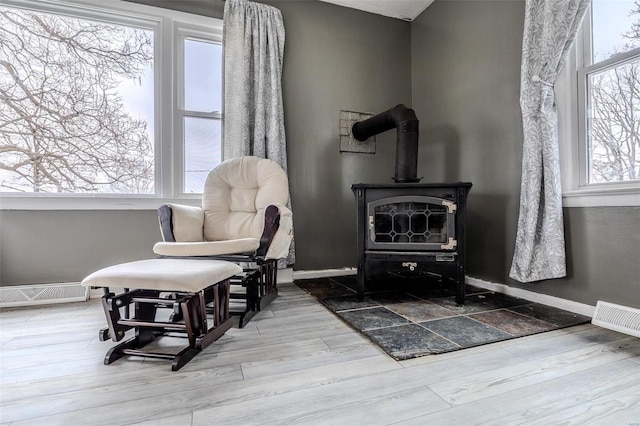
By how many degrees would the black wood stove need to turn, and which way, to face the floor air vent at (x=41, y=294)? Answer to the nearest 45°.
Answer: approximately 90° to its right

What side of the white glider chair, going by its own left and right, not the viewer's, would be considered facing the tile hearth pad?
left

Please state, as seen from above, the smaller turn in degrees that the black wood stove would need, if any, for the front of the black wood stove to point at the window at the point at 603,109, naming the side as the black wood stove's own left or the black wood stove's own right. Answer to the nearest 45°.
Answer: approximately 90° to the black wood stove's own left

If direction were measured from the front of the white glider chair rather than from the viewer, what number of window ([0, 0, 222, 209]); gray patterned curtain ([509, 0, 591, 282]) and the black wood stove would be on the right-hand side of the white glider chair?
1

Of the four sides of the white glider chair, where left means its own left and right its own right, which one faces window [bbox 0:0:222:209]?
right

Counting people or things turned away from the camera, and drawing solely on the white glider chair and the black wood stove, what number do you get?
0

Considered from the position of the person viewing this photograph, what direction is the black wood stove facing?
facing the viewer

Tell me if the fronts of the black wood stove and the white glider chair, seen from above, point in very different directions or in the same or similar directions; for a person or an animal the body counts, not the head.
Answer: same or similar directions

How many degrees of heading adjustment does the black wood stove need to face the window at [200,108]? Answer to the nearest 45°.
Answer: approximately 90° to its right

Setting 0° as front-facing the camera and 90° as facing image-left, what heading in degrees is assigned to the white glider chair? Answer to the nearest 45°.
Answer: approximately 45°

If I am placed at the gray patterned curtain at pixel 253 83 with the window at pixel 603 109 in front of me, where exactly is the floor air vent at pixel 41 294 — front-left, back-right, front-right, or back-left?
back-right

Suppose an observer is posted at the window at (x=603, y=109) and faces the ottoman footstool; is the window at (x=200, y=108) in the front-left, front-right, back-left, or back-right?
front-right

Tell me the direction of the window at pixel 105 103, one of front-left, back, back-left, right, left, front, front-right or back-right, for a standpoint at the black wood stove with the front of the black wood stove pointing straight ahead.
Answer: right

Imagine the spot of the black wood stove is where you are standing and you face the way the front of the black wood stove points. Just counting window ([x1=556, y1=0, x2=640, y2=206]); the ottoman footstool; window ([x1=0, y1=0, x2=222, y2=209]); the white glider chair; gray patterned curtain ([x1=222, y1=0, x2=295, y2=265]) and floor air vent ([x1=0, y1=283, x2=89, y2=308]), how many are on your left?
1

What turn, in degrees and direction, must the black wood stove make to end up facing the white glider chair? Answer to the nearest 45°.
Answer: approximately 90° to its right
